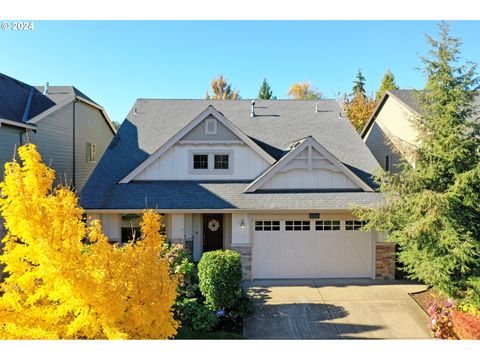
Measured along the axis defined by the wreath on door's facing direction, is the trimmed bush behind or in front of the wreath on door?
in front

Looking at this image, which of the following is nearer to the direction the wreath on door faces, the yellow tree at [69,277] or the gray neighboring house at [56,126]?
the yellow tree

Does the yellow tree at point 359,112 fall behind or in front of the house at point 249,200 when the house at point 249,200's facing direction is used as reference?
behind

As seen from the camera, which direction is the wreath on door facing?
toward the camera

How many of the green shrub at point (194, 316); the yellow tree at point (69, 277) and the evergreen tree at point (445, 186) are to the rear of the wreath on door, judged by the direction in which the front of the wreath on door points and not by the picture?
0

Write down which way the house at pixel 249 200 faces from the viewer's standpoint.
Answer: facing the viewer

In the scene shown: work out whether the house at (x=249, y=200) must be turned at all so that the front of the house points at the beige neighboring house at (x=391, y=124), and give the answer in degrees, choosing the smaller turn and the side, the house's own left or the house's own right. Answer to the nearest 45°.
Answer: approximately 135° to the house's own left

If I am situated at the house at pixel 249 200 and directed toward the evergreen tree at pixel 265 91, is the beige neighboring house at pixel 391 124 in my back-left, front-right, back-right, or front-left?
front-right

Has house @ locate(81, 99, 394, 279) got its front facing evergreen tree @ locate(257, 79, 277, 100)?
no

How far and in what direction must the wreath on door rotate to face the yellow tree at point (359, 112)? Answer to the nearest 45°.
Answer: approximately 135° to its left

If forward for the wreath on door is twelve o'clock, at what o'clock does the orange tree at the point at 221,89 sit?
The orange tree is roughly at 6 o'clock from the wreath on door.

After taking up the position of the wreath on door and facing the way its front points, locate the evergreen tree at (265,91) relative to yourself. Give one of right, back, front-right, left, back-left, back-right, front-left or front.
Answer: back

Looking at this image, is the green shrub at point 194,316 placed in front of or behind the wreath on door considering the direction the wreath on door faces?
in front
